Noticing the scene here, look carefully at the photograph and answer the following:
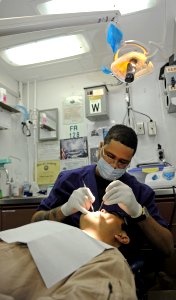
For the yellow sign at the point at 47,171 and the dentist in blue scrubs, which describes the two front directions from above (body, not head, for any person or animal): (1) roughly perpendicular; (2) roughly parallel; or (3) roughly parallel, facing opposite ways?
roughly parallel

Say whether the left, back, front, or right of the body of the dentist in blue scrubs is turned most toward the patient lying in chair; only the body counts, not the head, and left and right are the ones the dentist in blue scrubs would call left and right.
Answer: front

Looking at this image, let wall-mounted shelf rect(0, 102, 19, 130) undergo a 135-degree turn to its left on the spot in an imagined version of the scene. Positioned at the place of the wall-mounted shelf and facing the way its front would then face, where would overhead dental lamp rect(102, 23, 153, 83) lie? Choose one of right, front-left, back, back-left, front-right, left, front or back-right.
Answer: back

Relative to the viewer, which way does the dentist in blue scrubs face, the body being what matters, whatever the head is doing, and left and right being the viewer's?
facing the viewer

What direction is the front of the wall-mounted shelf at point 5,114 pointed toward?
to the viewer's right

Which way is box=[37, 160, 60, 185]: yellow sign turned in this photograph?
toward the camera

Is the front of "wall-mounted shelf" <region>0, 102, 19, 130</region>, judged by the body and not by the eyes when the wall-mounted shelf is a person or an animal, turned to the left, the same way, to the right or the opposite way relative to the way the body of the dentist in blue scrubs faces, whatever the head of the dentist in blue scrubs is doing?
to the left

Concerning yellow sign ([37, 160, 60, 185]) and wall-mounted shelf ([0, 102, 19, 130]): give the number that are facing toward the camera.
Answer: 1
